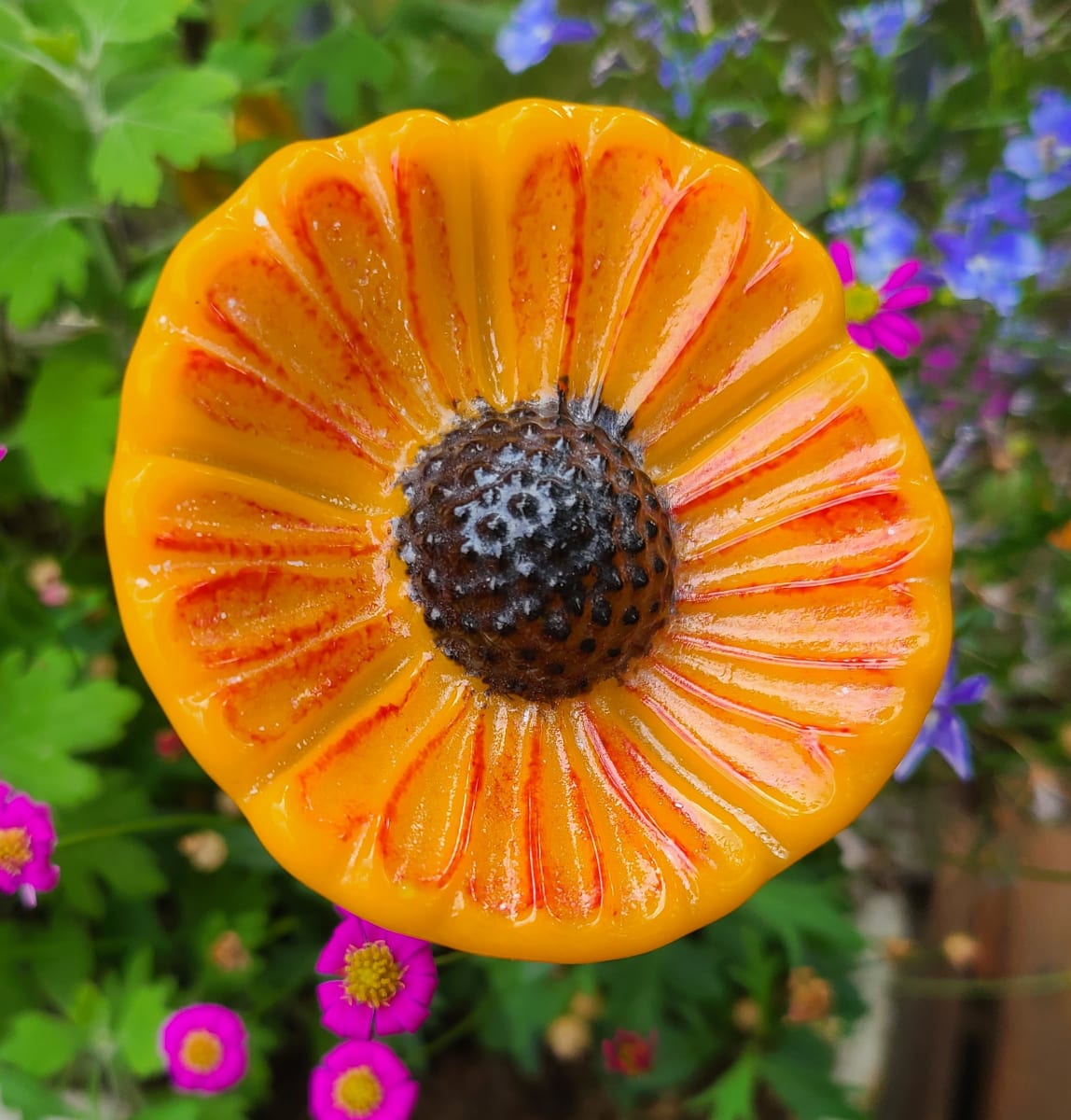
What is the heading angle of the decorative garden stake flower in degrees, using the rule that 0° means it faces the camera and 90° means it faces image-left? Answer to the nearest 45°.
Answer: approximately 0°
